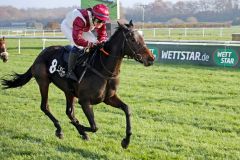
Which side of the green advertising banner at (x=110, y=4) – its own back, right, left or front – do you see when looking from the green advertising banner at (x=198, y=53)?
front

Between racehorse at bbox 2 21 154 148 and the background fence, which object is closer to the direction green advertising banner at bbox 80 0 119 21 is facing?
the racehorse

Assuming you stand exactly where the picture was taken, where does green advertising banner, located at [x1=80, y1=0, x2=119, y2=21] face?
facing the viewer

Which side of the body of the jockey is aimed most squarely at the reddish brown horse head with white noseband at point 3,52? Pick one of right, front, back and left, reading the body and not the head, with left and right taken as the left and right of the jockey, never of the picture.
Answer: back

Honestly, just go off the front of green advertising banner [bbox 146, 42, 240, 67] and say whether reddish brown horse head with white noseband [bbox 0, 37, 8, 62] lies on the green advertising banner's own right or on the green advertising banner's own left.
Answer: on the green advertising banner's own right

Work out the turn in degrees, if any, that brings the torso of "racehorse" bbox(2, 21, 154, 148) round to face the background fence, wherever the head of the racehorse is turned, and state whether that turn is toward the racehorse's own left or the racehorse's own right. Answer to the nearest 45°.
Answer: approximately 135° to the racehorse's own left

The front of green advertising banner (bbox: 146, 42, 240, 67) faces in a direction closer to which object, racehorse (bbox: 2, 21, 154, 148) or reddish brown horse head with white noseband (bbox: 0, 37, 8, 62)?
the racehorse

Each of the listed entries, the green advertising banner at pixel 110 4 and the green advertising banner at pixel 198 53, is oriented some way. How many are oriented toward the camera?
2

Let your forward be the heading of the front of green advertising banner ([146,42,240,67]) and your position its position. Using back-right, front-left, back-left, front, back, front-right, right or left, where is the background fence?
back

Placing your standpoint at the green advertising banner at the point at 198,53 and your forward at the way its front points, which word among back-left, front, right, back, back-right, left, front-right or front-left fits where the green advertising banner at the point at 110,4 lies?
back-right

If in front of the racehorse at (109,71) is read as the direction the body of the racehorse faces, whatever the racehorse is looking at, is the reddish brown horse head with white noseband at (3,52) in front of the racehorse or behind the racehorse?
behind

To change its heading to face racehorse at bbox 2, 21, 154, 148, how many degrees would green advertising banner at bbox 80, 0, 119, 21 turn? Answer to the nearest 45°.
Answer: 0° — it already faces it

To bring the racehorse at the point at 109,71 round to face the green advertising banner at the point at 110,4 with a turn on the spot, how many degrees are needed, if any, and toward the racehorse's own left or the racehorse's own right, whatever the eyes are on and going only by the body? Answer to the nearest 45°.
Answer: approximately 135° to the racehorse's own left

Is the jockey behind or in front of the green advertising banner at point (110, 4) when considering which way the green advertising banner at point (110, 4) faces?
in front
